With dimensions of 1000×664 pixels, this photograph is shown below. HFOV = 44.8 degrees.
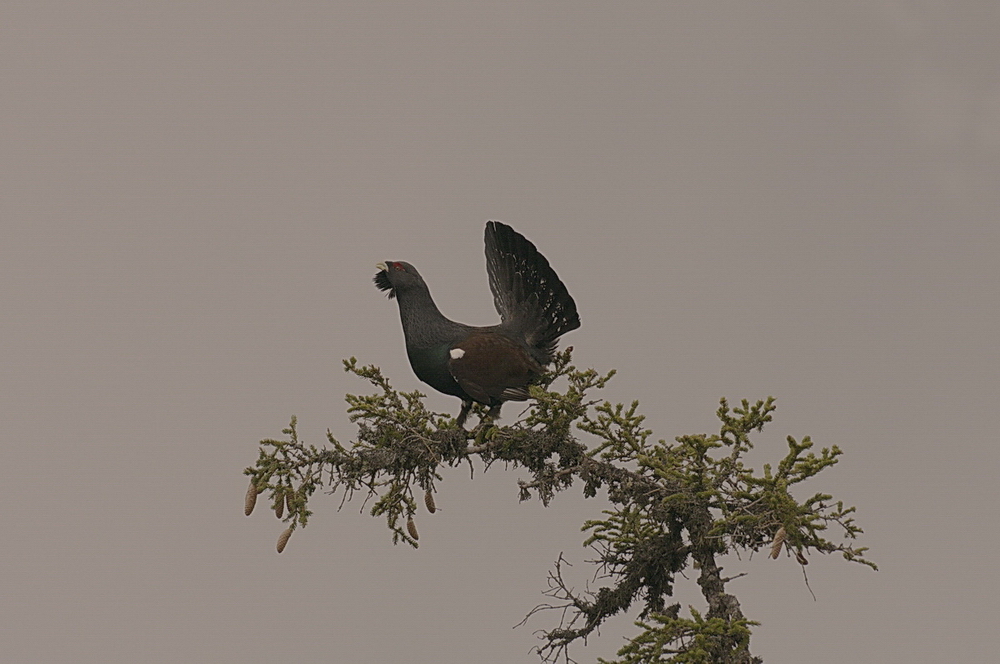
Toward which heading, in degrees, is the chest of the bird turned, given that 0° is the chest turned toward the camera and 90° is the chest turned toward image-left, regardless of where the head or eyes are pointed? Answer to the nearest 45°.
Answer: approximately 90°
